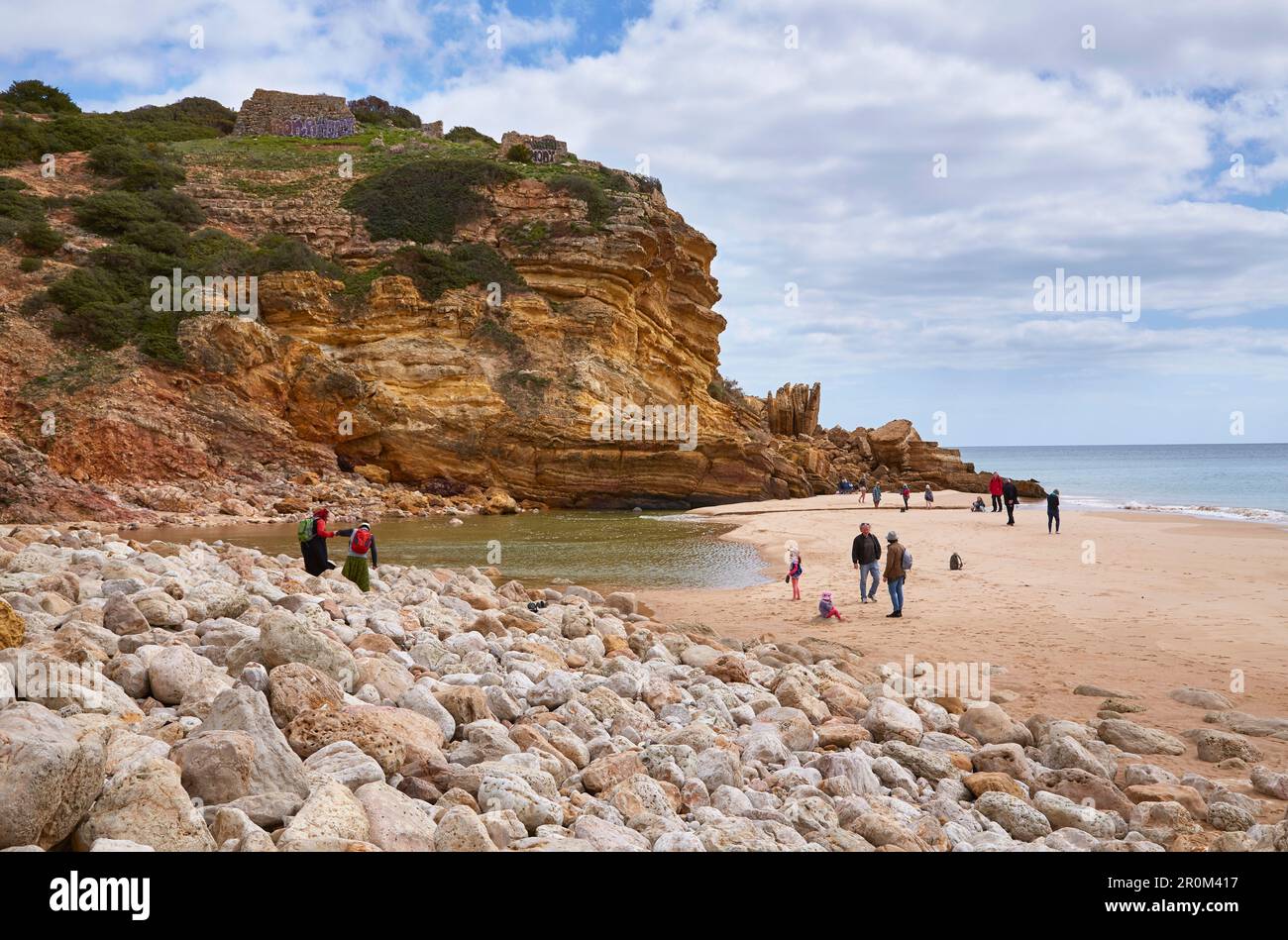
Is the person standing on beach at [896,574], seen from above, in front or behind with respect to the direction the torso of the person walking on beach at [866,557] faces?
in front

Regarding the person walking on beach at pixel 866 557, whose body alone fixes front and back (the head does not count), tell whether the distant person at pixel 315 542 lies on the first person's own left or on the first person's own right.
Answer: on the first person's own right

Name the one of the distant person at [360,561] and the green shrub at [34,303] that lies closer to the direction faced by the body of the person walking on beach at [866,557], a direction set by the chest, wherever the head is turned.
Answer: the distant person

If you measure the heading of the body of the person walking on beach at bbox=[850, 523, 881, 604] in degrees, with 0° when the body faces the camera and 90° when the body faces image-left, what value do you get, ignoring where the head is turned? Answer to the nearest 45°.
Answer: approximately 0°

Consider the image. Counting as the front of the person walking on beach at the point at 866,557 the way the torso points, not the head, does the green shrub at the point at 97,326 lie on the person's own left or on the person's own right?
on the person's own right
